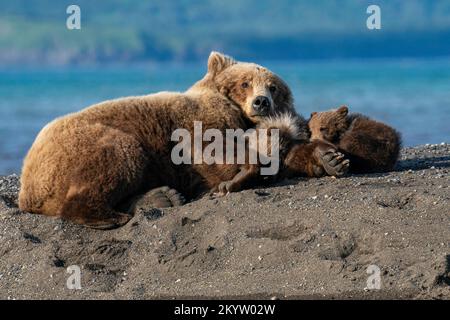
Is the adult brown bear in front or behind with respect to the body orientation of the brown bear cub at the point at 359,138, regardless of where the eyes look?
in front

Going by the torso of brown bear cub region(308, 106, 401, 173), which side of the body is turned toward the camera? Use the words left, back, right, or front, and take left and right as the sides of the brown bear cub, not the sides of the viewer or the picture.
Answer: left

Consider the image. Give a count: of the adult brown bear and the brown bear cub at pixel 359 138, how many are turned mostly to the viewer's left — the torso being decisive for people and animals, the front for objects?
1

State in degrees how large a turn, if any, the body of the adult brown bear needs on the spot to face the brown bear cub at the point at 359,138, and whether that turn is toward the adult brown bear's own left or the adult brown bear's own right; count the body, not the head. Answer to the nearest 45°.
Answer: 0° — it already faces it

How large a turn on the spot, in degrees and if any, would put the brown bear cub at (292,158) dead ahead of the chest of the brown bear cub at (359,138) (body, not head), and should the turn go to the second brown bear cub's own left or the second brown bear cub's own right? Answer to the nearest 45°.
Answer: approximately 45° to the second brown bear cub's own left

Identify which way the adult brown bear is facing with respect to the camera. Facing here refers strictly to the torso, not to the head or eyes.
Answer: to the viewer's right

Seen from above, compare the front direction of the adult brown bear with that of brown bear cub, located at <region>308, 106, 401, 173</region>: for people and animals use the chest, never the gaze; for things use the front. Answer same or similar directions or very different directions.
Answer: very different directions
